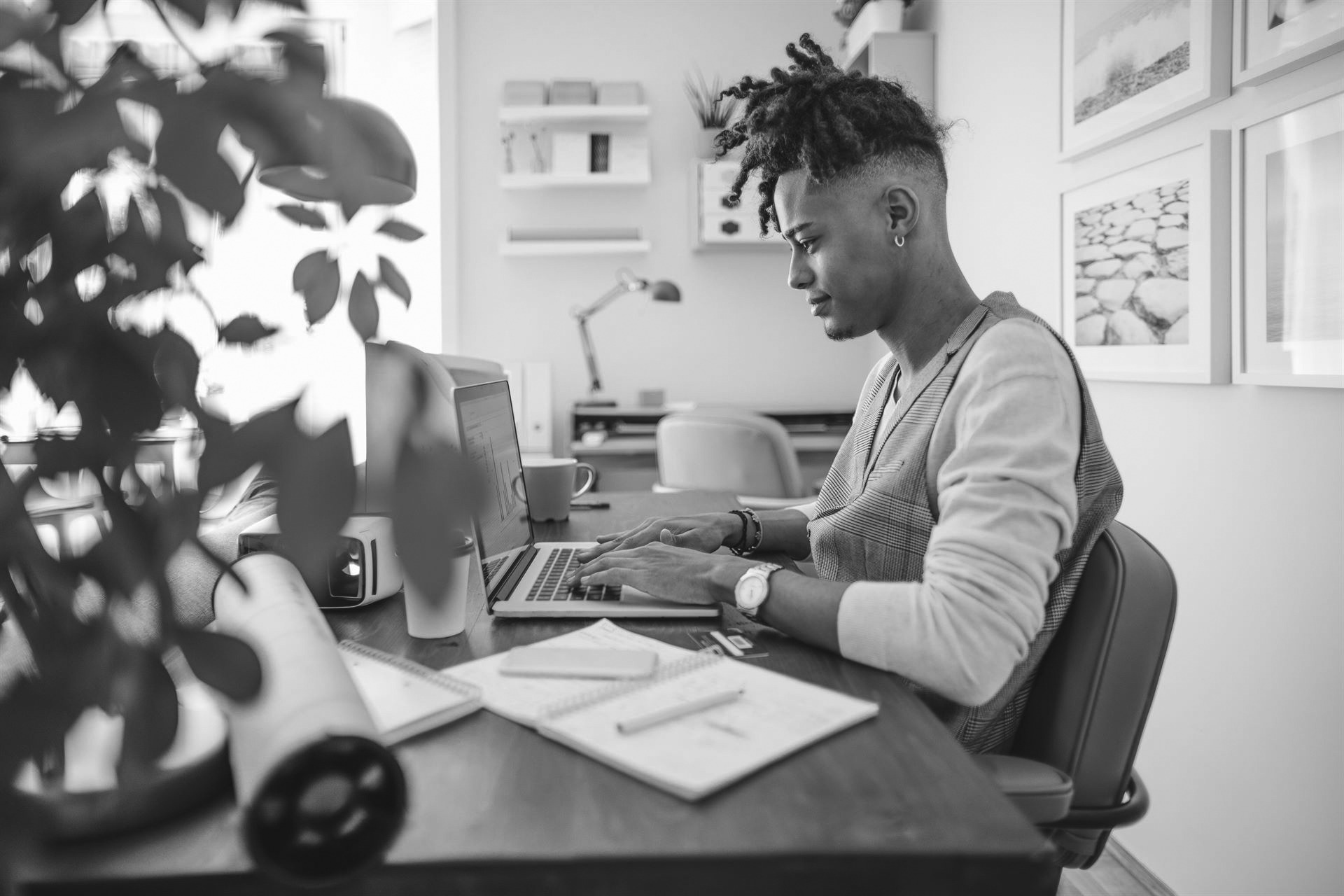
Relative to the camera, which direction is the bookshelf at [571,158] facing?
toward the camera

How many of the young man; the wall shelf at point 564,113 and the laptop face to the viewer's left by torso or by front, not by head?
1

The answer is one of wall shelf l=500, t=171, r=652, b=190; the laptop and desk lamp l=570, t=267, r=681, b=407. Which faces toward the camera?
the wall shelf

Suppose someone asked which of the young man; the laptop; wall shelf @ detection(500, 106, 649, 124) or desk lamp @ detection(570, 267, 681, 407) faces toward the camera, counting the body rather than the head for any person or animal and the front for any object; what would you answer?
the wall shelf

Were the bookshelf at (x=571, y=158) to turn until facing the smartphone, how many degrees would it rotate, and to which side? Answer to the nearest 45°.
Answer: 0° — it already faces it

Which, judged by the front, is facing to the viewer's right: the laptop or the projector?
the laptop

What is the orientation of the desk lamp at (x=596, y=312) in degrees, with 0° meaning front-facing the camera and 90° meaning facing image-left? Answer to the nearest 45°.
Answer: approximately 270°

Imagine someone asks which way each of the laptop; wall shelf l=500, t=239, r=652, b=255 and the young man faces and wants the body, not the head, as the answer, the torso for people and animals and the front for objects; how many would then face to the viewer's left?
1

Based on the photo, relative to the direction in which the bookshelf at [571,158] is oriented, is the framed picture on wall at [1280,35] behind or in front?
in front

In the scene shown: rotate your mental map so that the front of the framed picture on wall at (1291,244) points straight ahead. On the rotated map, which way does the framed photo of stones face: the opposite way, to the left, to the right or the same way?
the same way

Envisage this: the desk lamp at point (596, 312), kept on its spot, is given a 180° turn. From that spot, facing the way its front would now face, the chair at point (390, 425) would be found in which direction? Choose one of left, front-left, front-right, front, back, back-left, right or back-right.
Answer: left

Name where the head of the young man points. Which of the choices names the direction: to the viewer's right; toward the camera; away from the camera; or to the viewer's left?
to the viewer's left

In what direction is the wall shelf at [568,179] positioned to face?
toward the camera

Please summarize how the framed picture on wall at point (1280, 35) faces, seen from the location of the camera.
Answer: facing the viewer and to the left of the viewer
